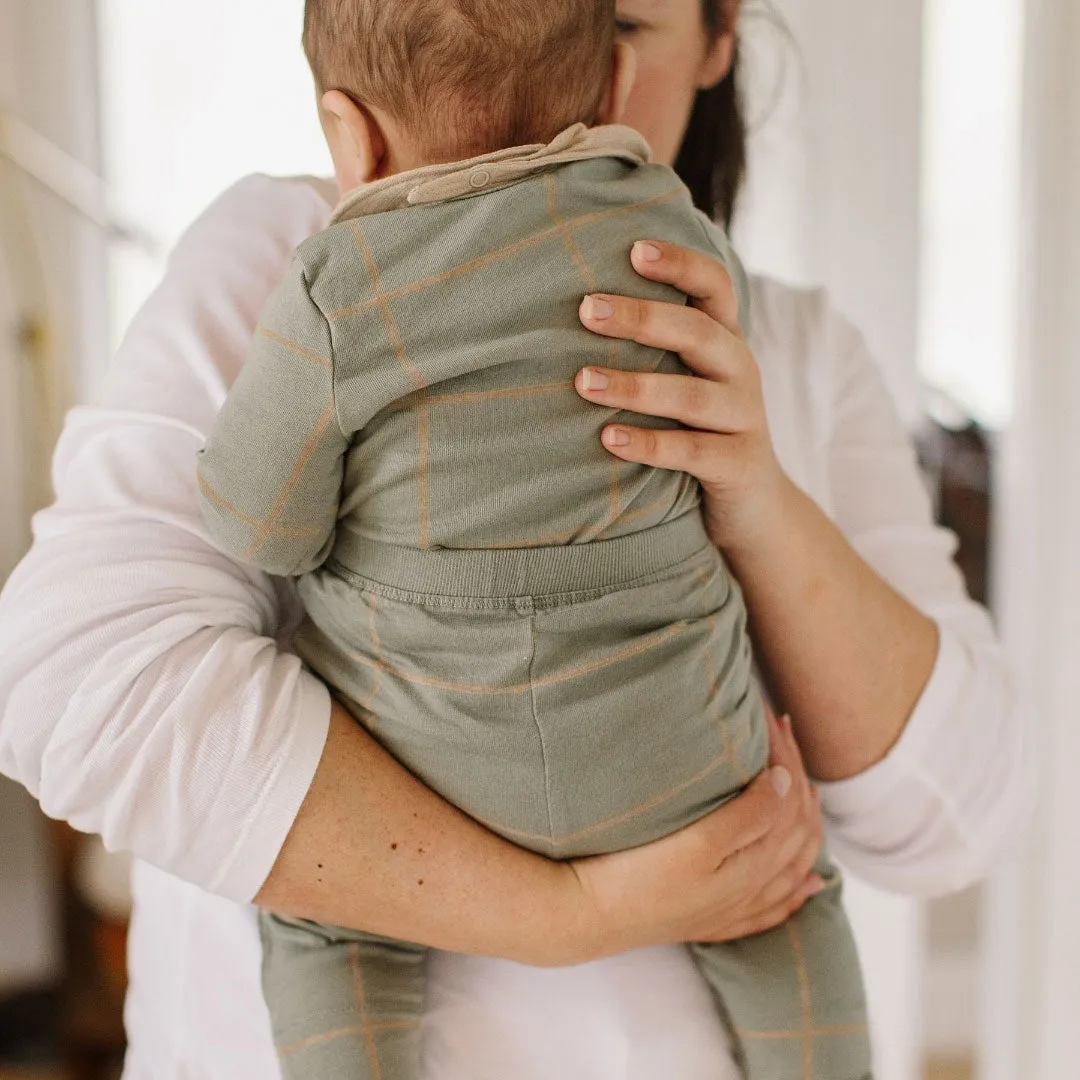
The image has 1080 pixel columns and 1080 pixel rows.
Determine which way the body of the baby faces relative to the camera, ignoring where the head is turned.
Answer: away from the camera

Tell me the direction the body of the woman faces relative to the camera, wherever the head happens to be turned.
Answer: toward the camera

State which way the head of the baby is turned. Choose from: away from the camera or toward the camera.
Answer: away from the camera
